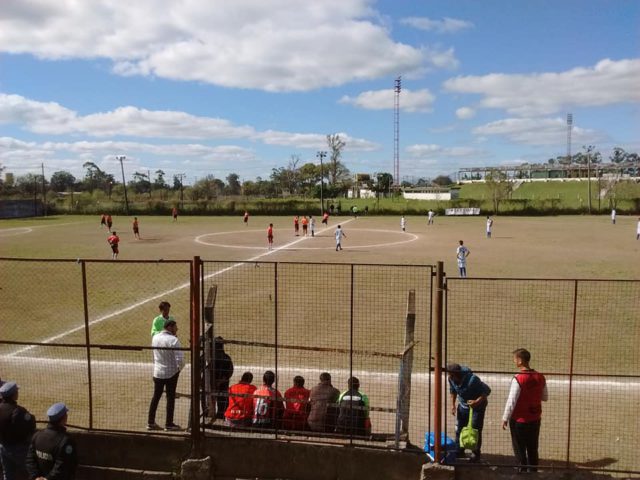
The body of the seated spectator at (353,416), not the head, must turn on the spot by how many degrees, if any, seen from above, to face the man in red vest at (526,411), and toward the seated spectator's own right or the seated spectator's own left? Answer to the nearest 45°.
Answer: approximately 90° to the seated spectator's own right

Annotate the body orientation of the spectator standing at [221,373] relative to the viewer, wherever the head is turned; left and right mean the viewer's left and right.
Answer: facing away from the viewer

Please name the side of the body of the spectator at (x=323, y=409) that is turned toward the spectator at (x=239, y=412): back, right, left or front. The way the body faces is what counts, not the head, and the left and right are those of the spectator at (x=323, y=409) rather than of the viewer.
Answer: left

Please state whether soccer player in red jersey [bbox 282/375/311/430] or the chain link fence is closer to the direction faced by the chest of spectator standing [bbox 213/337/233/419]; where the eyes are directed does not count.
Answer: the chain link fence

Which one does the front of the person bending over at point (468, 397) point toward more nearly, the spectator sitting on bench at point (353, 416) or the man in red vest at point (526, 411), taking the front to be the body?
the spectator sitting on bench

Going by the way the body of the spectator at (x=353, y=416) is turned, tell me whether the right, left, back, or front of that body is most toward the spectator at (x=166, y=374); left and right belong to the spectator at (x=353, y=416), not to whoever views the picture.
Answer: left

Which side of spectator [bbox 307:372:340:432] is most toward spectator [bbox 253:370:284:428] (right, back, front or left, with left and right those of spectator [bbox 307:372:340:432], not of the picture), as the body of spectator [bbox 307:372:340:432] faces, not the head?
left

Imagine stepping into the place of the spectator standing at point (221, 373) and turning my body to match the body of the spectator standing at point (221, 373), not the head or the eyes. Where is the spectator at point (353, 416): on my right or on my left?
on my right

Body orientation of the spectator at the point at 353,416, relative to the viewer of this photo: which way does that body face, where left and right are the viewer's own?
facing away from the viewer

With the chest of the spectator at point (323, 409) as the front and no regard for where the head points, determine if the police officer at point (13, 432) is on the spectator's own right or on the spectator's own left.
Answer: on the spectator's own left
